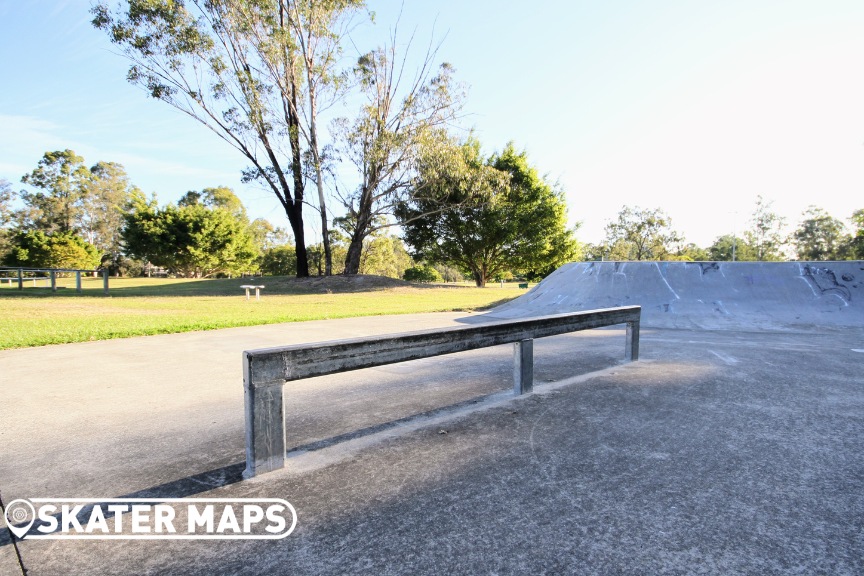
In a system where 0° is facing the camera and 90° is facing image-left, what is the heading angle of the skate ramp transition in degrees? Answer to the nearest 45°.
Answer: approximately 0°

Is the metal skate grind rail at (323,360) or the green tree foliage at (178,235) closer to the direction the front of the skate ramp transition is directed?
the metal skate grind rail

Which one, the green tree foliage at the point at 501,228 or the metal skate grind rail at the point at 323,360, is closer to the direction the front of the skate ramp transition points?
the metal skate grind rail

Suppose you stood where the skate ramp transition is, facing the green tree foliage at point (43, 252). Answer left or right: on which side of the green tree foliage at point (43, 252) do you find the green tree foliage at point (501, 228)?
right

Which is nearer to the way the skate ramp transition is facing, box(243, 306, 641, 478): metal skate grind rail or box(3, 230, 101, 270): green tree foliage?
the metal skate grind rail

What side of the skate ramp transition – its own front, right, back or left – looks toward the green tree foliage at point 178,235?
right

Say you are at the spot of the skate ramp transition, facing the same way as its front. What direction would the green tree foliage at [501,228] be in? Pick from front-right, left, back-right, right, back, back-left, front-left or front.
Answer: back-right

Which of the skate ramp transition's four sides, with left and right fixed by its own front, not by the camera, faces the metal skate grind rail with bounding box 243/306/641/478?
front

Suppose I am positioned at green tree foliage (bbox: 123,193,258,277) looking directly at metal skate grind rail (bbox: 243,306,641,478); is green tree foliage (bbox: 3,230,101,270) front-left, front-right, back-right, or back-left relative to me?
back-right

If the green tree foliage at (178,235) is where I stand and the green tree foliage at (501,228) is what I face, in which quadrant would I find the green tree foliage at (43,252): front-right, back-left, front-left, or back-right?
back-right

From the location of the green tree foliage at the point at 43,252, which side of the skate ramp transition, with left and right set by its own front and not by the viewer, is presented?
right
